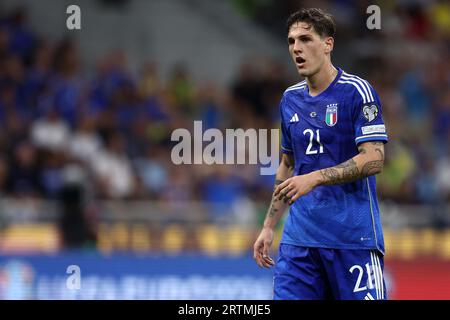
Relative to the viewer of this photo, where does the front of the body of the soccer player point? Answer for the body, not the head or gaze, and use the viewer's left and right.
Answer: facing the viewer and to the left of the viewer

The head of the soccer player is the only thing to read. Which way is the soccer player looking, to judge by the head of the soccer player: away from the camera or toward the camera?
toward the camera
